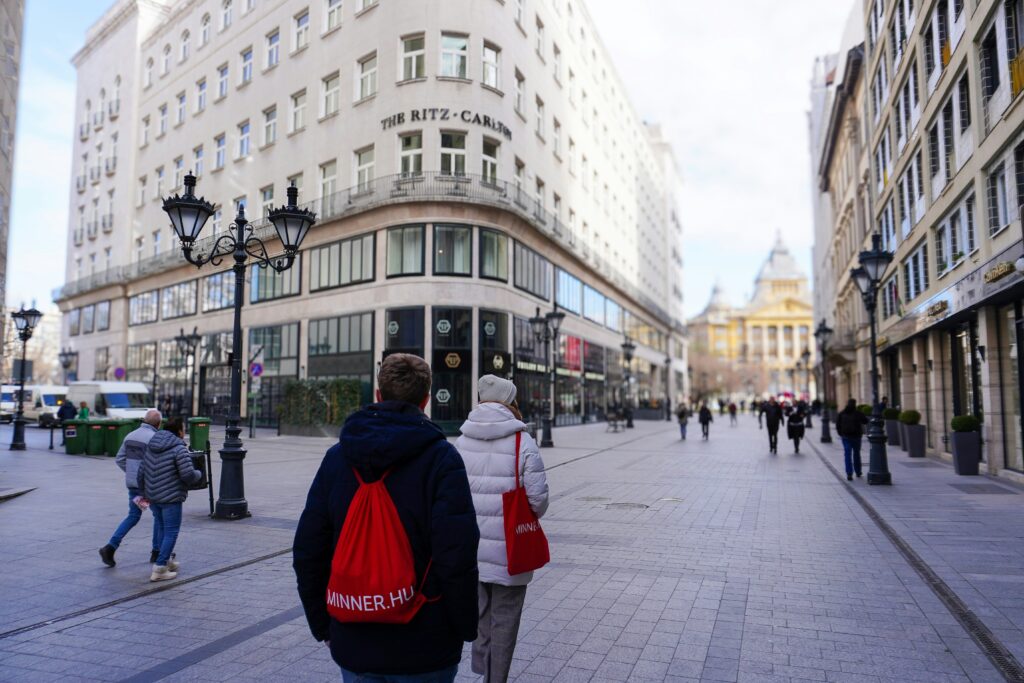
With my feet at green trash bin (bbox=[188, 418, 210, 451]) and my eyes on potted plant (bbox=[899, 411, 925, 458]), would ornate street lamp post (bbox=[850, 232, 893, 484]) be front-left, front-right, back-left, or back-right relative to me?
front-right

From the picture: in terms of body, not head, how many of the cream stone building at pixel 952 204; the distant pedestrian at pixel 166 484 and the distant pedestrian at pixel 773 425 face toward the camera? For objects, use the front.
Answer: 1

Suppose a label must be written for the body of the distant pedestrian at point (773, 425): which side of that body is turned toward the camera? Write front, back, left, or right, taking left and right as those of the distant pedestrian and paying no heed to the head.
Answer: front

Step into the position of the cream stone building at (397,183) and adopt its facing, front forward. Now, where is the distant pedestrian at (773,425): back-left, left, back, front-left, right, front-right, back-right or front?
front-left

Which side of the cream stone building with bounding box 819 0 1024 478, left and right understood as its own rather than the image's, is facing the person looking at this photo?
left

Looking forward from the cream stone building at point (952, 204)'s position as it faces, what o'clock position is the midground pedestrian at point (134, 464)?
The midground pedestrian is roughly at 10 o'clock from the cream stone building.

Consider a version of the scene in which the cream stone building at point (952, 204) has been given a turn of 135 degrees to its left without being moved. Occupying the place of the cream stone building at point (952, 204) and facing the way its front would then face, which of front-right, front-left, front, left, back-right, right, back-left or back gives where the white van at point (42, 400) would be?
back-right

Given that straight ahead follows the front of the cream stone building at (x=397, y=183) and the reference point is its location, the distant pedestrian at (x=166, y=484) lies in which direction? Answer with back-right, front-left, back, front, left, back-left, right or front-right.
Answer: front

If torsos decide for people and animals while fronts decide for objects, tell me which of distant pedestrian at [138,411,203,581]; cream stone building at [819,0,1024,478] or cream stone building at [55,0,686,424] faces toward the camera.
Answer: cream stone building at [55,0,686,424]

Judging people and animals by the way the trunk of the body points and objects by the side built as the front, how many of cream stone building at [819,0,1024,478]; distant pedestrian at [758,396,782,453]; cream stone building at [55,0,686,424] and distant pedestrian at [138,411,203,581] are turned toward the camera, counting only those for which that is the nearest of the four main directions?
2

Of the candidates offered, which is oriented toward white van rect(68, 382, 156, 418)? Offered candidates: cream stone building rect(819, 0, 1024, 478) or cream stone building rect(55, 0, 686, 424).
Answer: cream stone building rect(819, 0, 1024, 478)

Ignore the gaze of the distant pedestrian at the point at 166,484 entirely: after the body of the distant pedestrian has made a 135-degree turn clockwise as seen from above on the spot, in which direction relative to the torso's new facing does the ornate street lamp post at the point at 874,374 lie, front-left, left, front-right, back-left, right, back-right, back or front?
left

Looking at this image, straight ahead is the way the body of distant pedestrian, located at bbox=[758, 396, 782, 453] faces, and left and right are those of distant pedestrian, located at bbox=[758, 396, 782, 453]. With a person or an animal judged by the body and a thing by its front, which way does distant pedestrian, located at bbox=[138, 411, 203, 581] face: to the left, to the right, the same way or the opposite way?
the opposite way

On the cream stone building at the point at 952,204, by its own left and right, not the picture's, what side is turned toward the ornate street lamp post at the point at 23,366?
front

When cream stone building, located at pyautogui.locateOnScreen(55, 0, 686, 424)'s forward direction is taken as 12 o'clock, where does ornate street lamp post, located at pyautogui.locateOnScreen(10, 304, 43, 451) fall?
The ornate street lamp post is roughly at 2 o'clock from the cream stone building.

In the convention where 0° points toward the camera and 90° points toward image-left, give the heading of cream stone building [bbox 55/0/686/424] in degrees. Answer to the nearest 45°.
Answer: approximately 0°

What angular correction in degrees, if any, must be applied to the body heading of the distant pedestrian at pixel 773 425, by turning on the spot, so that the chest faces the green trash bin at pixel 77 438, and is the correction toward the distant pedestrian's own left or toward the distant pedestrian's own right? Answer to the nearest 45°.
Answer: approximately 45° to the distant pedestrian's own right

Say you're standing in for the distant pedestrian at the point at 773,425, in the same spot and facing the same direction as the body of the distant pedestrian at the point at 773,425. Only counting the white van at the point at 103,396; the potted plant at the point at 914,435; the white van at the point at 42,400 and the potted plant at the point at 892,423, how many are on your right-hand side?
2

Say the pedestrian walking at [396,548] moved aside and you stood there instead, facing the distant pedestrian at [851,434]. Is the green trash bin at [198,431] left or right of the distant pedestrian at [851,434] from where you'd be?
left
